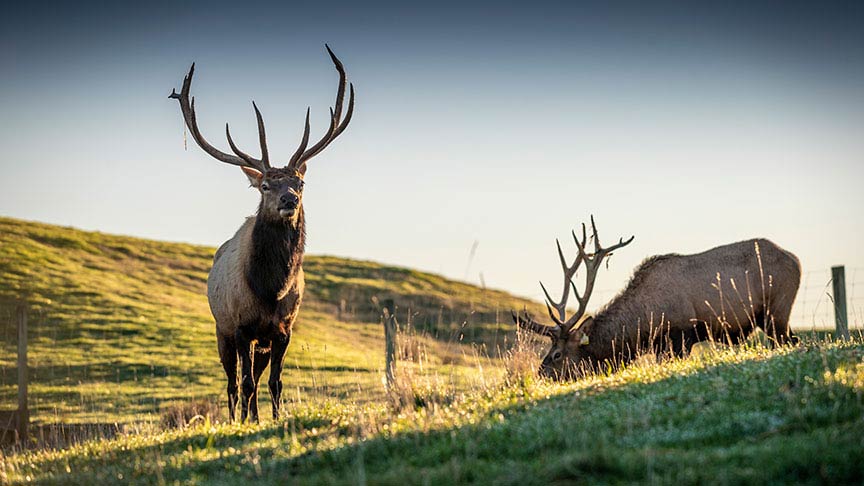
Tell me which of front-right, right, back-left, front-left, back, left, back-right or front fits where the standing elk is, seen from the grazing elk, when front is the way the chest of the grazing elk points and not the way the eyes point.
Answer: front-left

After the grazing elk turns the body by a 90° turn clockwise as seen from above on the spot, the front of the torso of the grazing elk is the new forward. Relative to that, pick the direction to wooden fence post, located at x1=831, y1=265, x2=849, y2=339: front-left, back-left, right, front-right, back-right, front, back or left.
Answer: front-right

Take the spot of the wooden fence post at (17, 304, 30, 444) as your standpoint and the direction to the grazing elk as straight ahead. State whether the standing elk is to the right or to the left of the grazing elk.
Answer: right

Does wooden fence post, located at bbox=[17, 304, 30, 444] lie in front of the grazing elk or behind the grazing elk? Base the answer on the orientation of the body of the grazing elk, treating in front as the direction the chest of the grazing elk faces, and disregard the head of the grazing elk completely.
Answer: in front

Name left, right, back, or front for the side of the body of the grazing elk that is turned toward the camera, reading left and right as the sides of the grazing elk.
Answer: left

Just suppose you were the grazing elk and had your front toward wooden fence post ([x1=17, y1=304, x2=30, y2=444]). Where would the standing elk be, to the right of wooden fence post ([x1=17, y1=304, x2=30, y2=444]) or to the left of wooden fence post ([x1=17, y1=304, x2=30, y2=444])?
left
